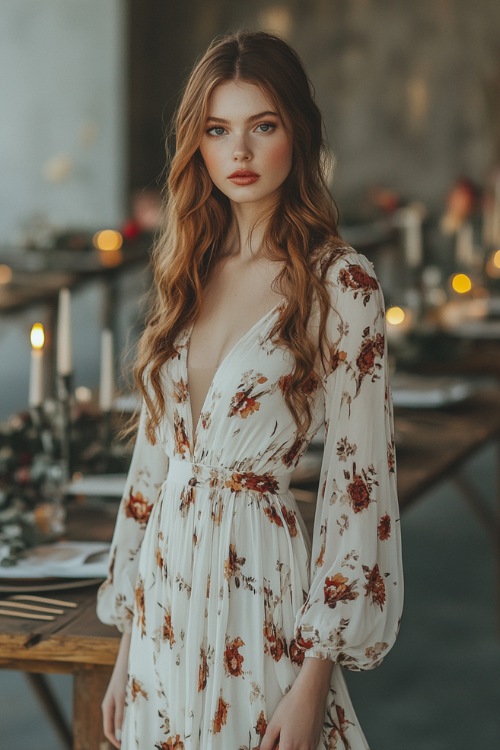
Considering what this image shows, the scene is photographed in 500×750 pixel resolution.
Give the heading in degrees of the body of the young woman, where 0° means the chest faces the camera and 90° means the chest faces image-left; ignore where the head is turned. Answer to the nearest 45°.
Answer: approximately 45°

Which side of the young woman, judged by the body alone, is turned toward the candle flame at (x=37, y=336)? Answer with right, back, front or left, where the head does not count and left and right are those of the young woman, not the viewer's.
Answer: right

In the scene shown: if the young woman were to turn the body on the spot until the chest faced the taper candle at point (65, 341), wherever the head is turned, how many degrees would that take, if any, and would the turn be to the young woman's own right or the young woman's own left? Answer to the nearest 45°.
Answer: approximately 90° to the young woman's own right

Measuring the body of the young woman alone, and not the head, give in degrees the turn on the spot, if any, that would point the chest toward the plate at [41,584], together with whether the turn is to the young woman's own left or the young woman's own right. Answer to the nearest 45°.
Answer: approximately 90° to the young woman's own right

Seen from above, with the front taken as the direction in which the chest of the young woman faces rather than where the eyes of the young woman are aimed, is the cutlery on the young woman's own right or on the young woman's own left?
on the young woman's own right

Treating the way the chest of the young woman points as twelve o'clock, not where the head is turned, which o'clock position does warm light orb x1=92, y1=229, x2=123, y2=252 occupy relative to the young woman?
The warm light orb is roughly at 4 o'clock from the young woman.

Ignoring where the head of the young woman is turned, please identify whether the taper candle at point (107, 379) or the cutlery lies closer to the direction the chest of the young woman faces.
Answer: the cutlery

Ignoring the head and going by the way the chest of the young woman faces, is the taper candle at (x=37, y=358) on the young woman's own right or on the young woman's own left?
on the young woman's own right
